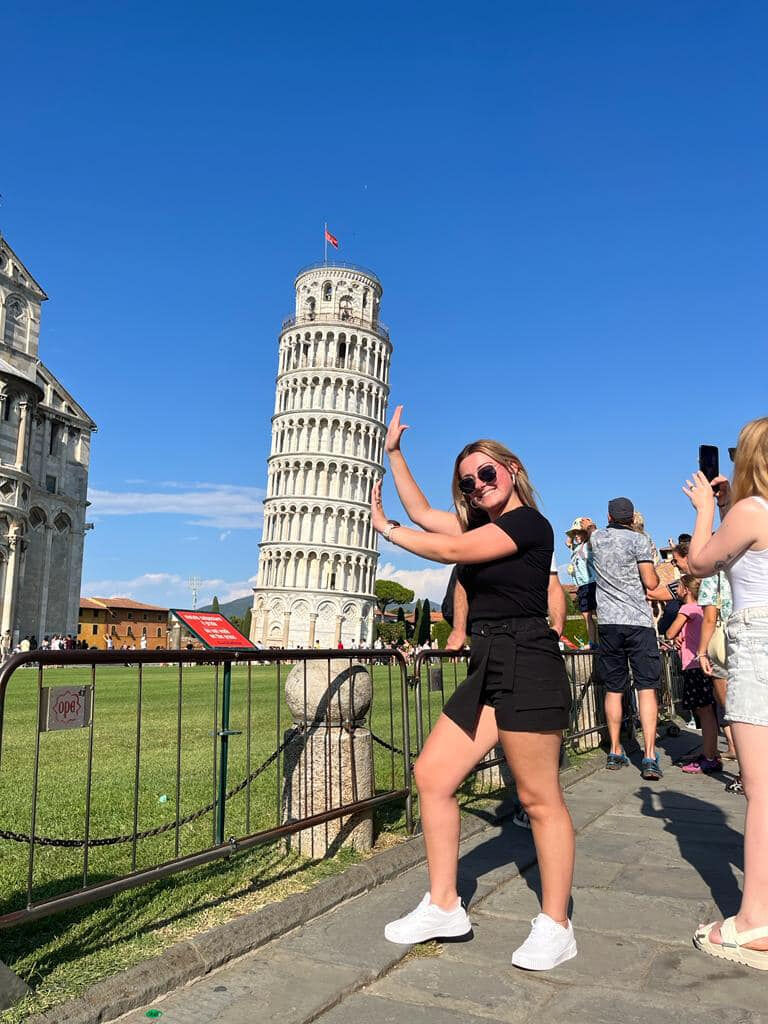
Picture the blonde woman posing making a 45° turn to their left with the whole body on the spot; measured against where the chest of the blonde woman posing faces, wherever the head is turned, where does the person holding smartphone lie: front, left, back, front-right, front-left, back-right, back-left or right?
left

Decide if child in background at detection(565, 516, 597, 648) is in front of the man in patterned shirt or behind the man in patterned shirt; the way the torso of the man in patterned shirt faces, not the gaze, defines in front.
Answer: in front

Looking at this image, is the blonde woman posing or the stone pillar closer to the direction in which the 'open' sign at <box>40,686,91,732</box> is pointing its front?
the blonde woman posing

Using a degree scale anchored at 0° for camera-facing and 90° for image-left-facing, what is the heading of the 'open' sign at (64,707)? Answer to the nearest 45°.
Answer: approximately 315°

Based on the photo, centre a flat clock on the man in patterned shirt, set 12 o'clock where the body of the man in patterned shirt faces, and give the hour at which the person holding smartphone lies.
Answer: The person holding smartphone is roughly at 6 o'clock from the man in patterned shirt.

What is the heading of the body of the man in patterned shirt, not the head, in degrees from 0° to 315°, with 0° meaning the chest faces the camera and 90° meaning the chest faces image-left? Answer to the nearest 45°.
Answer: approximately 180°

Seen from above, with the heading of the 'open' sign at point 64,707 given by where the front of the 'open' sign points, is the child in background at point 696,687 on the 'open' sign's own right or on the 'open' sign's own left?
on the 'open' sign's own left
